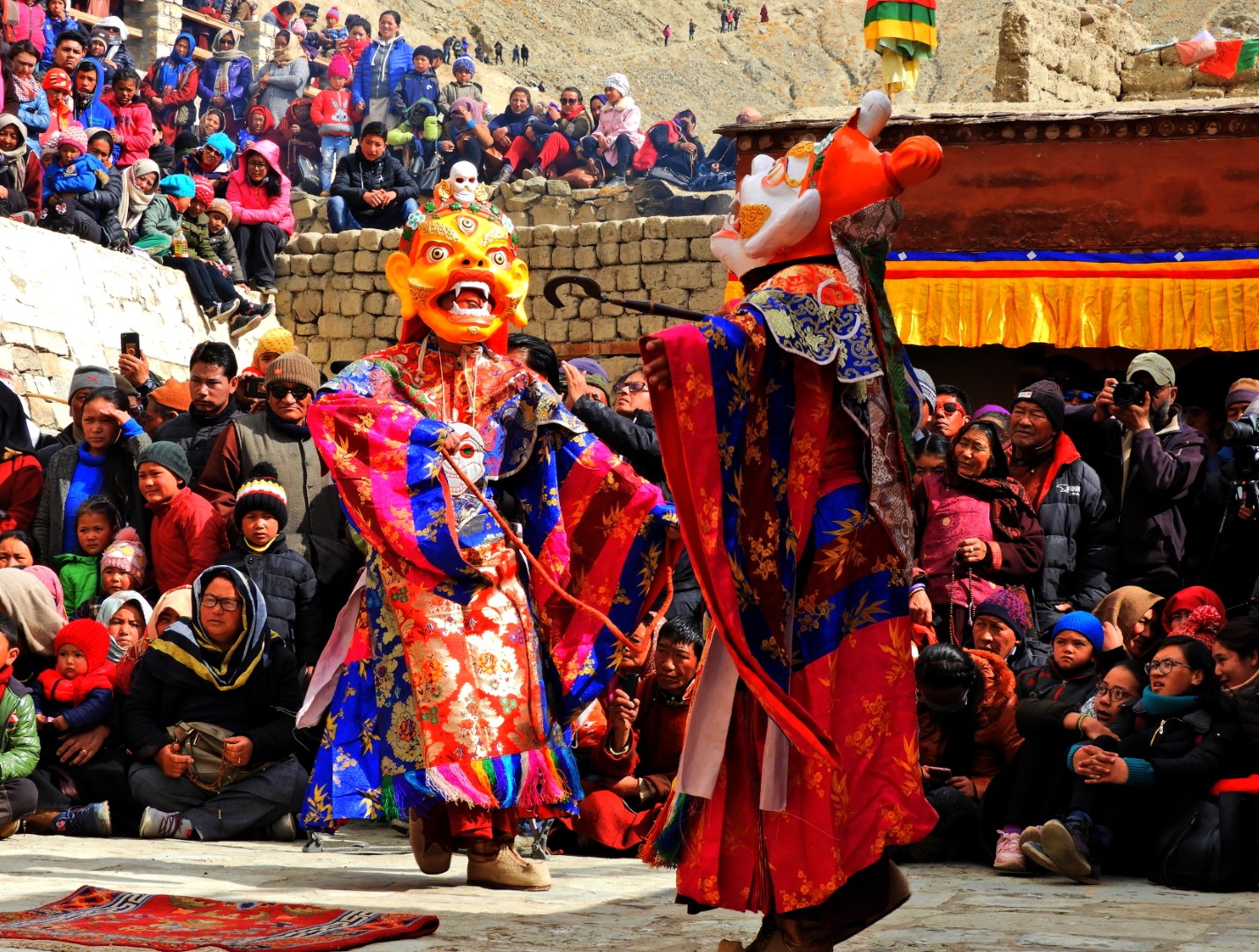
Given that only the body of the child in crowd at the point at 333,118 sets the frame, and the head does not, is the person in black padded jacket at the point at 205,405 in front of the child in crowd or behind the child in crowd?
in front

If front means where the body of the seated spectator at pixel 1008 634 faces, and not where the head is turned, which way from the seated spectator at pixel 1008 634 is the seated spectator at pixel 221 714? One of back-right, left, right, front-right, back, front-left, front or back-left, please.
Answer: front-right

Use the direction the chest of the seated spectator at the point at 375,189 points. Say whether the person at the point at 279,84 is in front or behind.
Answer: behind

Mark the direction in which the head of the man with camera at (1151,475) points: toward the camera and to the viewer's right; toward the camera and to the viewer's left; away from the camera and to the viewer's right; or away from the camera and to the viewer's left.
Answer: toward the camera and to the viewer's left

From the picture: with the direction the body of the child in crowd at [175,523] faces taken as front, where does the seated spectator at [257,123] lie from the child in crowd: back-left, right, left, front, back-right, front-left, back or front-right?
back-right

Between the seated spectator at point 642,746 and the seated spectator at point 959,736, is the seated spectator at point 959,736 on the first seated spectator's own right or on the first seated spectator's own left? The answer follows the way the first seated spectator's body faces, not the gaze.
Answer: on the first seated spectator's own left

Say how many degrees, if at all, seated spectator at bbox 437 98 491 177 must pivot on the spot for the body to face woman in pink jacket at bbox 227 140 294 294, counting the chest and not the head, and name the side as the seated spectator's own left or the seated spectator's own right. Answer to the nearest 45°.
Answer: approximately 45° to the seated spectator's own right

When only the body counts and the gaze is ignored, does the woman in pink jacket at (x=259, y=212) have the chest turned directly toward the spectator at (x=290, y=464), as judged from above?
yes
